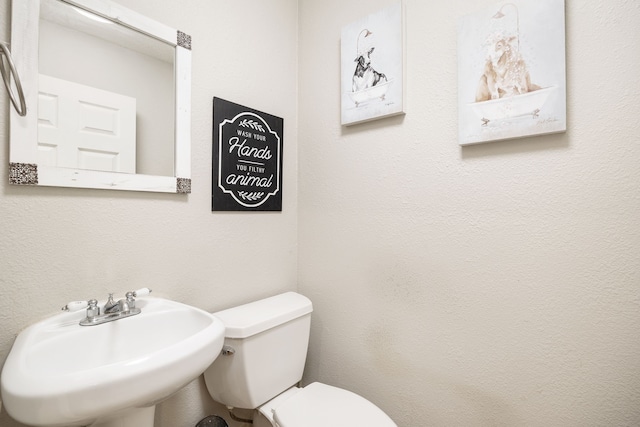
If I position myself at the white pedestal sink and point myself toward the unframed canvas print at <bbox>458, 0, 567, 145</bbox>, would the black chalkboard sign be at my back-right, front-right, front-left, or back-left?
front-left

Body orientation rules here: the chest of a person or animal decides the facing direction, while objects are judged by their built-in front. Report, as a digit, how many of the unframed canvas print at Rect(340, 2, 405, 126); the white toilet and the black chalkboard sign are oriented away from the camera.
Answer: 0

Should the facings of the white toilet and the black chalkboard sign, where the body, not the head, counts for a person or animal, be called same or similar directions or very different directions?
same or similar directions

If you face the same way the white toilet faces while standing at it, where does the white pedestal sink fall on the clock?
The white pedestal sink is roughly at 3 o'clock from the white toilet.

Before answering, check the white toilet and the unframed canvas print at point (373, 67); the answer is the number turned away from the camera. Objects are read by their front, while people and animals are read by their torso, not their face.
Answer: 0

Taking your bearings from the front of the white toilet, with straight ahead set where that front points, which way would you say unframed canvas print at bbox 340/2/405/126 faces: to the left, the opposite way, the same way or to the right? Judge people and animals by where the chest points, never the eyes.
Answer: to the right

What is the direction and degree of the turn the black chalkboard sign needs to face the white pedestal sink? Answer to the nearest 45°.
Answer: approximately 90° to its right

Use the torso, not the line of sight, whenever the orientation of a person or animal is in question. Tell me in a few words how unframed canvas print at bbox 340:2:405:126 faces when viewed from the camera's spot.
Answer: facing the viewer and to the left of the viewer

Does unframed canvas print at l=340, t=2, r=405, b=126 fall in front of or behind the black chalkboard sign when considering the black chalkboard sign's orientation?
in front

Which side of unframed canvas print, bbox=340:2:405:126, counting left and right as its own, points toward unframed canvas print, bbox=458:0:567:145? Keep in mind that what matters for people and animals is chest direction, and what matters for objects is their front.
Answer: left

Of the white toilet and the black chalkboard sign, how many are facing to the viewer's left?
0

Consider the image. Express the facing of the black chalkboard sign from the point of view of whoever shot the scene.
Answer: facing the viewer and to the right of the viewer
